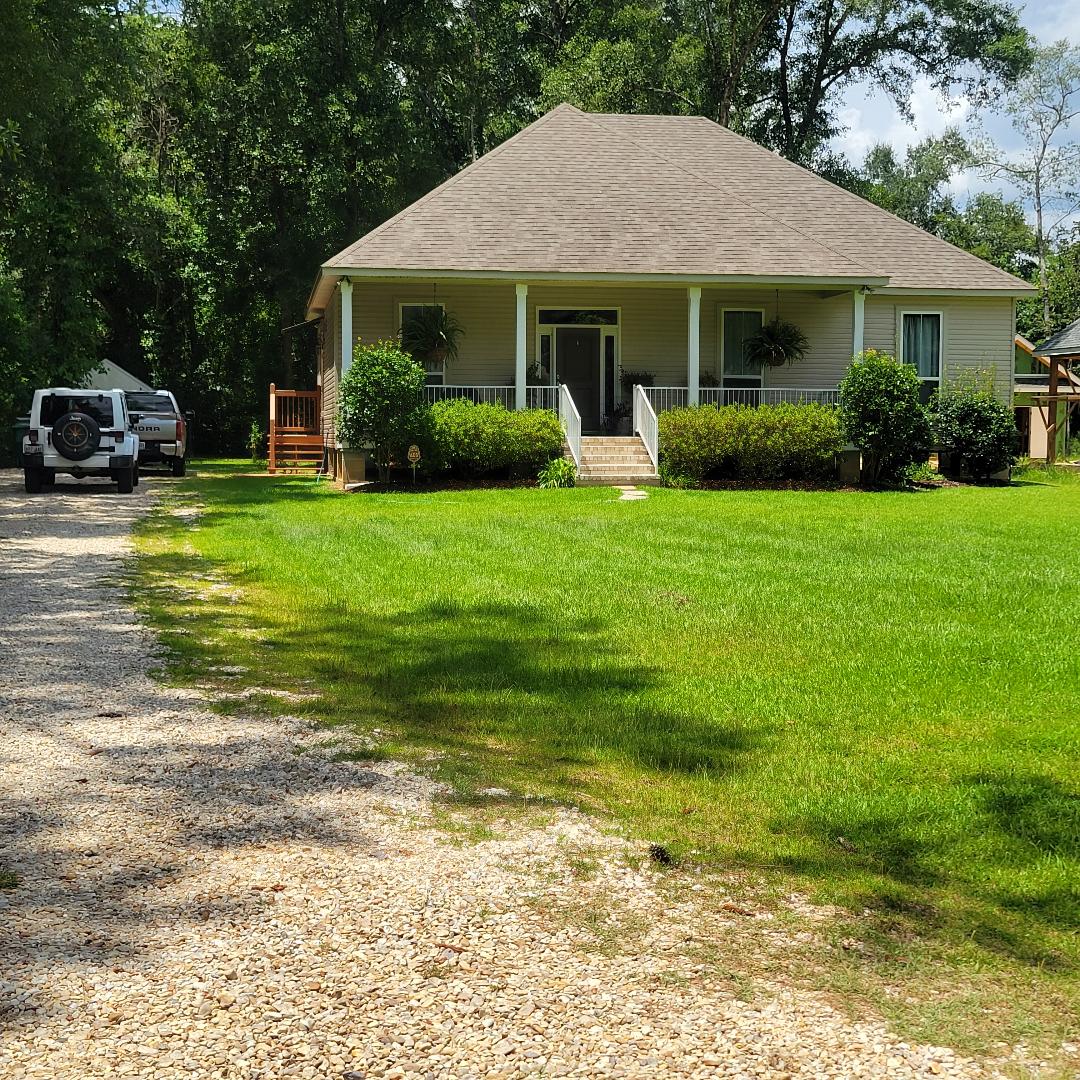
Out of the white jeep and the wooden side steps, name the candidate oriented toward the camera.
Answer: the wooden side steps

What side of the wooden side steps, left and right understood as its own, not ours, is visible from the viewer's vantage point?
front

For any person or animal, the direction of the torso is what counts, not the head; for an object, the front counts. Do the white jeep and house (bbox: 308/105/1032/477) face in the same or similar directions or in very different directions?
very different directions

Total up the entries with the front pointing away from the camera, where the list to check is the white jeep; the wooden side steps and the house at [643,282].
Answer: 1

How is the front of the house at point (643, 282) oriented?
toward the camera

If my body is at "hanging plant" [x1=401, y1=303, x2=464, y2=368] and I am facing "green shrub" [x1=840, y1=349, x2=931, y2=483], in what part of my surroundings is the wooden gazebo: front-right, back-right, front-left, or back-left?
front-left

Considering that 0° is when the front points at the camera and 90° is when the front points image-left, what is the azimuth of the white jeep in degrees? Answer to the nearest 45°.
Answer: approximately 180°

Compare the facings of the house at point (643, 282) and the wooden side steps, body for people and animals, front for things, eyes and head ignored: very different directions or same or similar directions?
same or similar directions

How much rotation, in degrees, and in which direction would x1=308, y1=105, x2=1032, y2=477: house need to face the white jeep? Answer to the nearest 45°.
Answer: approximately 45° to its right

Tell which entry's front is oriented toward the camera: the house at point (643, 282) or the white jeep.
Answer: the house

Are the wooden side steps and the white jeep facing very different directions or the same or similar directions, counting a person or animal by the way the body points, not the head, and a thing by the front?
very different directions

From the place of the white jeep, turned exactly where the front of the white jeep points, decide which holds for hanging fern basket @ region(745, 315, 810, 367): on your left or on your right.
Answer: on your right

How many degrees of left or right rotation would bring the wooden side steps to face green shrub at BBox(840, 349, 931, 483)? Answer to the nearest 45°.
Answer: approximately 45° to its left

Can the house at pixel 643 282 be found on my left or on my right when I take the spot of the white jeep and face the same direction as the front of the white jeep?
on my right

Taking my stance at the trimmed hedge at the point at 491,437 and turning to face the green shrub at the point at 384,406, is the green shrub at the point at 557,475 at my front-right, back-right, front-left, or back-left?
back-left
